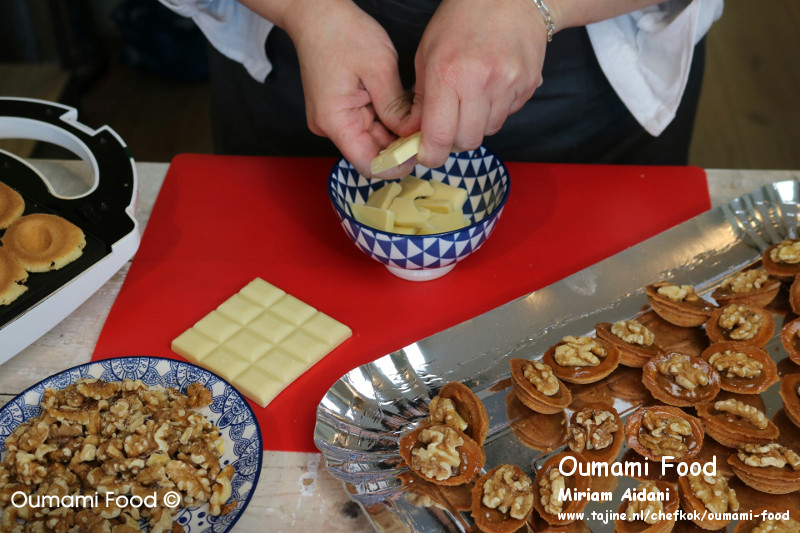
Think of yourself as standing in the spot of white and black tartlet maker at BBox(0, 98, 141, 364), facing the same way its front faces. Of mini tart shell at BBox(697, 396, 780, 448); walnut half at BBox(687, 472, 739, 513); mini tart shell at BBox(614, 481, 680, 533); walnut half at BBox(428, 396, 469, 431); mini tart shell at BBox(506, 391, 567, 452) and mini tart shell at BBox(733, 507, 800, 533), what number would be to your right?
6

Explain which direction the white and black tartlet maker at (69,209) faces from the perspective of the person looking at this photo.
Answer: facing away from the viewer and to the right of the viewer

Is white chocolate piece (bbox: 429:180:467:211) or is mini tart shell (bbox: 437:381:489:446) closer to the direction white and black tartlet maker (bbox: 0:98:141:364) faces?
the white chocolate piece

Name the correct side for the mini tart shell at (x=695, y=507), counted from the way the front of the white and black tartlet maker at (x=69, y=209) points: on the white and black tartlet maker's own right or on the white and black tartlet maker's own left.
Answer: on the white and black tartlet maker's own right

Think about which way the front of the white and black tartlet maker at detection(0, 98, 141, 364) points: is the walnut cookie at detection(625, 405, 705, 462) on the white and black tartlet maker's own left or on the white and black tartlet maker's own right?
on the white and black tartlet maker's own right

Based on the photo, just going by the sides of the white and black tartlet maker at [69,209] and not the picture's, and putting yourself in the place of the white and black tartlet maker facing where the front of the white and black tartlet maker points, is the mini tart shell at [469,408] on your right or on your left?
on your right

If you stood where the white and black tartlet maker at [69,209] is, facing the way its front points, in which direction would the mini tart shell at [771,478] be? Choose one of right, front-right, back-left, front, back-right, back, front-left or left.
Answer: right

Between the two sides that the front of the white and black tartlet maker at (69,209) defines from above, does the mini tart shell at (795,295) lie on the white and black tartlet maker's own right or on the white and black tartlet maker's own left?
on the white and black tartlet maker's own right

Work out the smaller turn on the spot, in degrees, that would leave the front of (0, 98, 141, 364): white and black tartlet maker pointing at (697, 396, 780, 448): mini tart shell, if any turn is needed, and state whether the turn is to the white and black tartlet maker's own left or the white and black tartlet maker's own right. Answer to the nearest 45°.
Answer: approximately 90° to the white and black tartlet maker's own right
